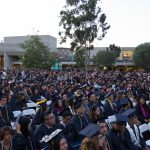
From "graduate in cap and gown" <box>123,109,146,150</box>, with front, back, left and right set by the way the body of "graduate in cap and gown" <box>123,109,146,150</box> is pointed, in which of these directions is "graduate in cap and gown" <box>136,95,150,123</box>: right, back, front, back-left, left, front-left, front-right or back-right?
back-left

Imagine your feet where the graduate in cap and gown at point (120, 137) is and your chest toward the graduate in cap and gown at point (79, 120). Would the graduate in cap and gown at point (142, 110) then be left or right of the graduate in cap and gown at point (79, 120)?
right

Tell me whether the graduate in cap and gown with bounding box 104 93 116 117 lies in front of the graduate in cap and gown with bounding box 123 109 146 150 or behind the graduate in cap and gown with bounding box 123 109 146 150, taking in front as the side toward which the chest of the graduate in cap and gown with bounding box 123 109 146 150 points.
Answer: behind

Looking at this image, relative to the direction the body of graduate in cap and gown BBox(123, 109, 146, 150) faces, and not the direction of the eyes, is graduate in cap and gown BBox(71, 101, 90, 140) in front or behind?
behind

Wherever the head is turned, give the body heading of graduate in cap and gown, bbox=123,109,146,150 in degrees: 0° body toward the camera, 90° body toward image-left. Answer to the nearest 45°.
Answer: approximately 315°

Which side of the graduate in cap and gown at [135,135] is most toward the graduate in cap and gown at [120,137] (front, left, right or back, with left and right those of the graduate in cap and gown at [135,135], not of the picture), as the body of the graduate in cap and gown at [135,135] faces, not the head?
right
